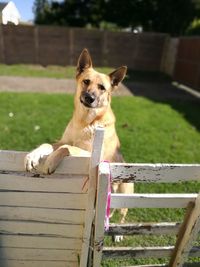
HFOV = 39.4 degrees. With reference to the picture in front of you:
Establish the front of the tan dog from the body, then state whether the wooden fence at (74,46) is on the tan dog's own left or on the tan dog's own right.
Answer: on the tan dog's own right

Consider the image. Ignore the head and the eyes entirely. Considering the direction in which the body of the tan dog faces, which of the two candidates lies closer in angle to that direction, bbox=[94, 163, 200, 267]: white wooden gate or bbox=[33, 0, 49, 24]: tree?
the white wooden gate

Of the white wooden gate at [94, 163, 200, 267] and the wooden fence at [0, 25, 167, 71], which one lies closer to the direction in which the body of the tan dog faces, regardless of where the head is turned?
the white wooden gate

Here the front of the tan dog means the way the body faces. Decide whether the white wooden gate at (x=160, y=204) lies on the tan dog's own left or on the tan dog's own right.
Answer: on the tan dog's own left

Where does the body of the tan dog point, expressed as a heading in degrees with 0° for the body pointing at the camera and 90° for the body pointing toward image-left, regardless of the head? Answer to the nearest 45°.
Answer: approximately 45°

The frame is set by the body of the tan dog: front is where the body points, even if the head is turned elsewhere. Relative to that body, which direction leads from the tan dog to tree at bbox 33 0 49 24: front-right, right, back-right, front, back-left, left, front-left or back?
back-right

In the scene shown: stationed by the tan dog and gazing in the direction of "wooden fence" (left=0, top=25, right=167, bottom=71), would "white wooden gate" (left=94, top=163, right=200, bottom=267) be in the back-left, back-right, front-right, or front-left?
back-right
